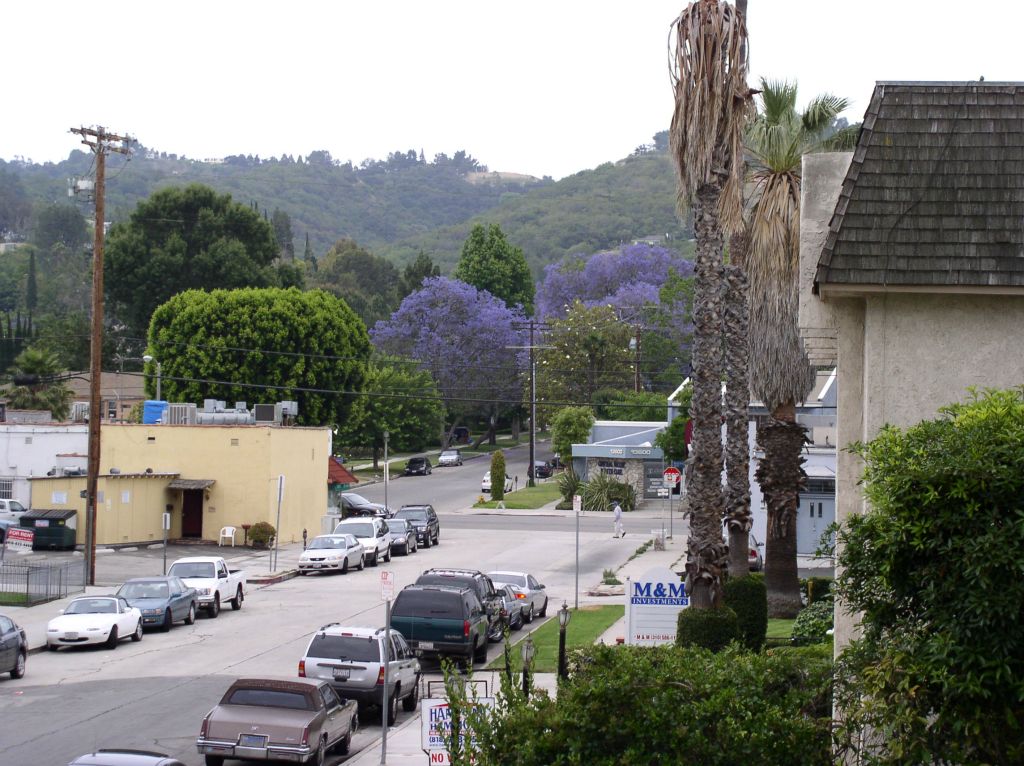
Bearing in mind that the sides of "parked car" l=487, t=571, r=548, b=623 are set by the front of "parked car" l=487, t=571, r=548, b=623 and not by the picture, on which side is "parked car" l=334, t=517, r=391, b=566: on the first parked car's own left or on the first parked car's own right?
on the first parked car's own left

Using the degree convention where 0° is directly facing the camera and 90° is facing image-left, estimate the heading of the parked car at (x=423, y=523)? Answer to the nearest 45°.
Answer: approximately 45°

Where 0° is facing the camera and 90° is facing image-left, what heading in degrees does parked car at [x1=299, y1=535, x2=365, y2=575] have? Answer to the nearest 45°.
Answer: approximately 45°

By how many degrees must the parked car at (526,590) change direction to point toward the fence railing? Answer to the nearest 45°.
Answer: approximately 135° to its left

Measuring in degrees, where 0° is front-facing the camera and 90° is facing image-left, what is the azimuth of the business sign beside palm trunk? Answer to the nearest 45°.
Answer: approximately 0°

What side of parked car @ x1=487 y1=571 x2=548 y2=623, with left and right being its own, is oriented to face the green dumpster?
left

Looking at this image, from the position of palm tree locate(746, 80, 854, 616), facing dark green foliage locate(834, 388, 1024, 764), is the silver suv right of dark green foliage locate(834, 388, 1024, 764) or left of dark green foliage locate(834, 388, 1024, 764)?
right

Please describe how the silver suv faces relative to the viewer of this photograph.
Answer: facing away from the viewer and to the right of the viewer
